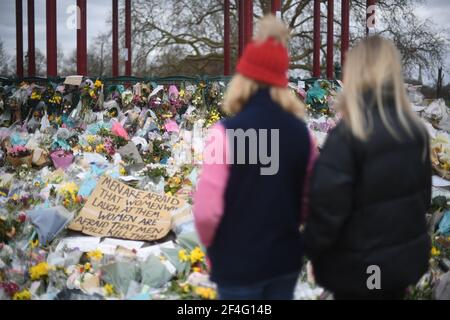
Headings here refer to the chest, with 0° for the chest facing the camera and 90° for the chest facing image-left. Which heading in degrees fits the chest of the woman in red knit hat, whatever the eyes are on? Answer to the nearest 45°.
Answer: approximately 180°

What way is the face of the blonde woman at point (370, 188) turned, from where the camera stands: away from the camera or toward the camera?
away from the camera

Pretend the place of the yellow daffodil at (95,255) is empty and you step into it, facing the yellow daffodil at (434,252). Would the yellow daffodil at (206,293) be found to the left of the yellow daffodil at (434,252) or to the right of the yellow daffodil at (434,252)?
right

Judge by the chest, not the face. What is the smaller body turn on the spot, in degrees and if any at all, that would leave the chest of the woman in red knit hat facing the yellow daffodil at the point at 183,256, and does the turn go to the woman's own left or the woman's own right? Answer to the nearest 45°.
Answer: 0° — they already face it

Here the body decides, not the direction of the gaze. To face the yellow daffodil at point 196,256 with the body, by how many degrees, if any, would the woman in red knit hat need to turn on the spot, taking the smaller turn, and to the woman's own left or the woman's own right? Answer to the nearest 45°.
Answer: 0° — they already face it

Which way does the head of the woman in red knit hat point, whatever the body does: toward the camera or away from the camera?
away from the camera

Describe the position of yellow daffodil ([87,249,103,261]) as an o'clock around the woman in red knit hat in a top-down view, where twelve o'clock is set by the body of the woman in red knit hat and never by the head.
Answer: The yellow daffodil is roughly at 11 o'clock from the woman in red knit hat.

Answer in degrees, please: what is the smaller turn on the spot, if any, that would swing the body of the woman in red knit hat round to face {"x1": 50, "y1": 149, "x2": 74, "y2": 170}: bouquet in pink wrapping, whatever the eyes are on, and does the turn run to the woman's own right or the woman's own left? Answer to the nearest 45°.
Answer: approximately 45° to the woman's own left

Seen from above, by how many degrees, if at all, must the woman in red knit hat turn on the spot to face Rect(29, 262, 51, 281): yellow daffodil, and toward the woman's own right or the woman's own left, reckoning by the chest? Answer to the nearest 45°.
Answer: approximately 45° to the woman's own left
